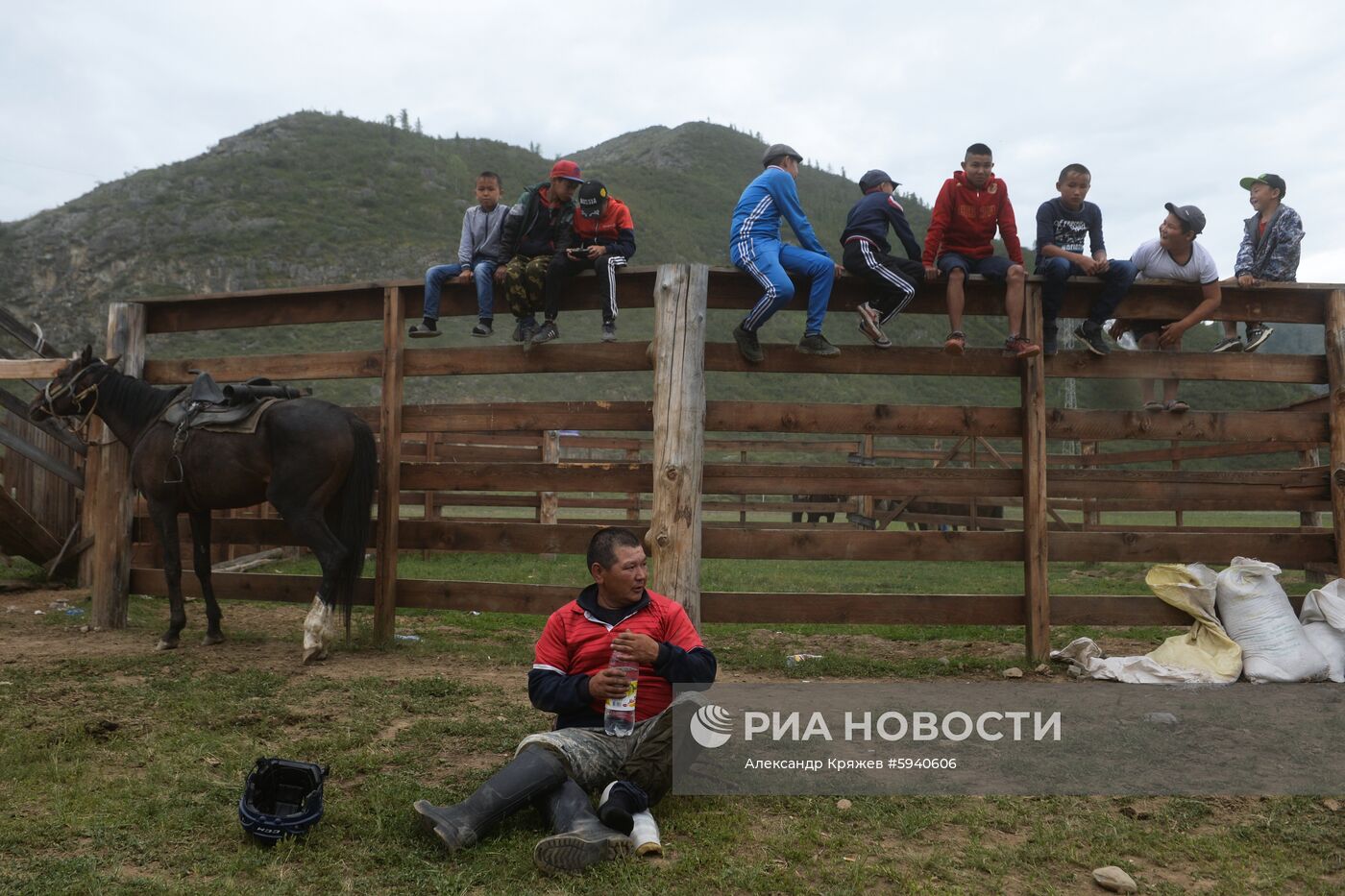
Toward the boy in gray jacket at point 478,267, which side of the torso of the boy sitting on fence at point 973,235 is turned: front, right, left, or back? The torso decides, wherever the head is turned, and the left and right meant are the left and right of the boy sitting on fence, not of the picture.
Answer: right

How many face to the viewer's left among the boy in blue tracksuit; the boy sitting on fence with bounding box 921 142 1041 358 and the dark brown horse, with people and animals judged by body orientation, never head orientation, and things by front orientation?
1

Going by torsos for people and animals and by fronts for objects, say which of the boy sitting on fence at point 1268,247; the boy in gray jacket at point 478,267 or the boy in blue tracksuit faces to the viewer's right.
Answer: the boy in blue tracksuit

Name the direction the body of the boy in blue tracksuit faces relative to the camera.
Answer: to the viewer's right

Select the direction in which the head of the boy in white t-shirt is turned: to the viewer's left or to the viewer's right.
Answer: to the viewer's left

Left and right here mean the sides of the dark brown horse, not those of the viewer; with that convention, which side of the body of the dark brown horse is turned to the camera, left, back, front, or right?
left

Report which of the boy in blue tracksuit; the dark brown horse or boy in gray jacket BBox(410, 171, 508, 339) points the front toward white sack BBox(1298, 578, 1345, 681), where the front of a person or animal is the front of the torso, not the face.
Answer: the boy in blue tracksuit

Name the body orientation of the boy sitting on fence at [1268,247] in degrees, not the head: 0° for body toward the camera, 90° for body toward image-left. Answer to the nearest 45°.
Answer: approximately 45°

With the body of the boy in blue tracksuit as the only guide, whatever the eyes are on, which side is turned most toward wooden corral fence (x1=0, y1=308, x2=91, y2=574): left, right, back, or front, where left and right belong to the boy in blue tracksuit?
back

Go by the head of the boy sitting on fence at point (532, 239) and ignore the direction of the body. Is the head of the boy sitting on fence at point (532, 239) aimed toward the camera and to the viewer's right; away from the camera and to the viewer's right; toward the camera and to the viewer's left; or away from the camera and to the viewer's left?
toward the camera and to the viewer's right

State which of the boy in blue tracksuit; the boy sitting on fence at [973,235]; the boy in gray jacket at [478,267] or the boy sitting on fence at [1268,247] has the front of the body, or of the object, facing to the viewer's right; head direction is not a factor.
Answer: the boy in blue tracksuit

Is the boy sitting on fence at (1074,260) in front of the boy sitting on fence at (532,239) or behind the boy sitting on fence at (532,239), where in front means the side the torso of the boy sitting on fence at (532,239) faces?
in front
